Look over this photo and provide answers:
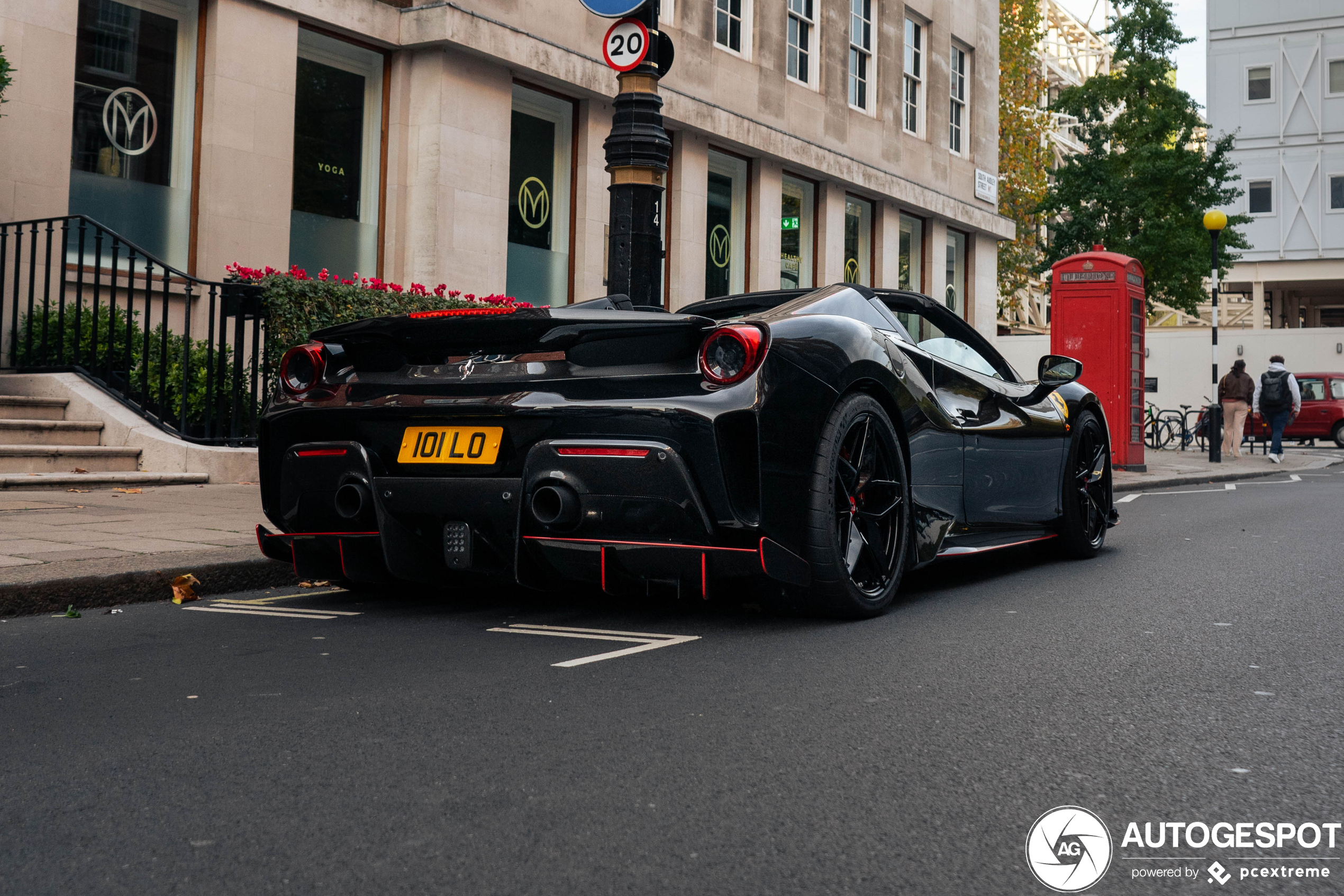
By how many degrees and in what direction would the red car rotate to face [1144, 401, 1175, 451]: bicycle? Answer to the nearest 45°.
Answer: approximately 45° to its left

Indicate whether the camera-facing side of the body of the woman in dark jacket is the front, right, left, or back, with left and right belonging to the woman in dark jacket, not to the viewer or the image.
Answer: back

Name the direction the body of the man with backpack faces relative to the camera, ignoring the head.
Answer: away from the camera

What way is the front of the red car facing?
to the viewer's left

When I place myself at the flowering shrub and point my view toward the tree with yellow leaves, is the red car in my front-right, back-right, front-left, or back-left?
front-right

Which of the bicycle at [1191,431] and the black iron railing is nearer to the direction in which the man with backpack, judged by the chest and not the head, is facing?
the bicycle

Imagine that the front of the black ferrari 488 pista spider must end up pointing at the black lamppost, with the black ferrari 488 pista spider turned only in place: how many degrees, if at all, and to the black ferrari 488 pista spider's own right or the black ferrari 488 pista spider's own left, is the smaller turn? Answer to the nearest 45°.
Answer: approximately 45° to the black ferrari 488 pista spider's own left

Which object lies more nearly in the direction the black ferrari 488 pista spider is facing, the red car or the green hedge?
the red car
